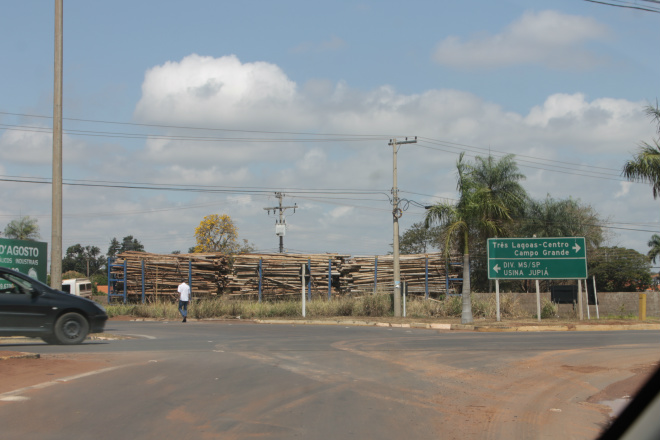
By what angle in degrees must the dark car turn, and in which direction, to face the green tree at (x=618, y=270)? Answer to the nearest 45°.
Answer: approximately 45° to its left

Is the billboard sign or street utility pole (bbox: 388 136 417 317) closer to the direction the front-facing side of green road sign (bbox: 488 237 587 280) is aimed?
the billboard sign

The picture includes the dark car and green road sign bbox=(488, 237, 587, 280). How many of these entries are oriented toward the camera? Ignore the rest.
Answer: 1

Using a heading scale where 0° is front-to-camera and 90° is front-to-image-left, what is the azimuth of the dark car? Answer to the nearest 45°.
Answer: approximately 270°

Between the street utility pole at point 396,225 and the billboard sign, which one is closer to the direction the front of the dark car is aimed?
the street utility pole

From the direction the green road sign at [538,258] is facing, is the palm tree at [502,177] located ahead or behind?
behind

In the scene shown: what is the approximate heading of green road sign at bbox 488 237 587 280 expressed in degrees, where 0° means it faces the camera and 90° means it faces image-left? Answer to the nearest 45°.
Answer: approximately 0°
